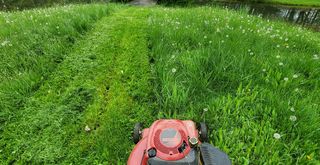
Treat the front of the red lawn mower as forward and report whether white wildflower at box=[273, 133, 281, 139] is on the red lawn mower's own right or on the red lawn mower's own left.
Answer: on the red lawn mower's own right

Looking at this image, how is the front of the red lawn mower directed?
away from the camera
